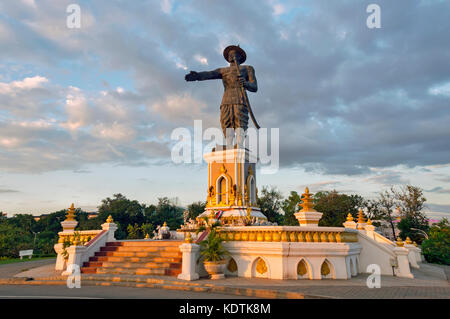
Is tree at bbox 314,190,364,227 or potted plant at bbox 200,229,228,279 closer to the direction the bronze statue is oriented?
the potted plant

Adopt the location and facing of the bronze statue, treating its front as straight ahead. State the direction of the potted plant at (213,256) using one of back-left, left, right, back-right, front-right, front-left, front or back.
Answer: front-left

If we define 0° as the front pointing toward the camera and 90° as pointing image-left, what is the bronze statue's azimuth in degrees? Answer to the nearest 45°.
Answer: approximately 45°

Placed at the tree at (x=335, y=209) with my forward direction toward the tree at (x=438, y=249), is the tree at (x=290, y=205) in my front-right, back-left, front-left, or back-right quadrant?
back-right

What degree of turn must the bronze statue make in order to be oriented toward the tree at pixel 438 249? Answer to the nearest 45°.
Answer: approximately 135° to its left

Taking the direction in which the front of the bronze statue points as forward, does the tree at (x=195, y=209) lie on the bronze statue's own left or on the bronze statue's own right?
on the bronze statue's own right

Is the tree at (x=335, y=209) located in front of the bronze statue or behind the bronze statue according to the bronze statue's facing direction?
behind

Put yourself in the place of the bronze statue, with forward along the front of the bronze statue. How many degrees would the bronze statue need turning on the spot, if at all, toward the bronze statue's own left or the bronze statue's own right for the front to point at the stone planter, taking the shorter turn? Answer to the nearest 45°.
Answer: approximately 45° to the bronze statue's own left
